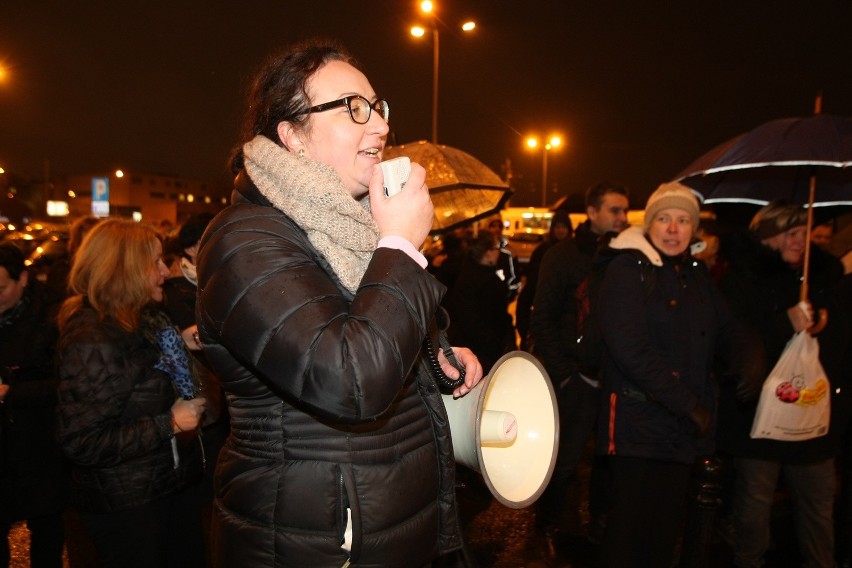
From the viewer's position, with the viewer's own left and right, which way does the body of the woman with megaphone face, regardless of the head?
facing to the right of the viewer

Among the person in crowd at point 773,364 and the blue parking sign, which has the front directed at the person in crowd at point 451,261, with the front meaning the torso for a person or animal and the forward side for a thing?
the blue parking sign

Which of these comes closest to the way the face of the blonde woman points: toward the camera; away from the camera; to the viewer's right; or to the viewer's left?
to the viewer's right

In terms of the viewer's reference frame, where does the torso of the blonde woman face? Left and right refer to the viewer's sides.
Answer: facing to the right of the viewer

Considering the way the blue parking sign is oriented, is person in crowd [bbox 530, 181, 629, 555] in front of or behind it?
in front

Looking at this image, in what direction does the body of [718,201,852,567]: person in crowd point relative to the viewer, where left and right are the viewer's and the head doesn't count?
facing the viewer and to the right of the viewer

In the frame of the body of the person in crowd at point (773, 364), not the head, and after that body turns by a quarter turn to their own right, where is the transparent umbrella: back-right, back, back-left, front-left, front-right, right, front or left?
front-right

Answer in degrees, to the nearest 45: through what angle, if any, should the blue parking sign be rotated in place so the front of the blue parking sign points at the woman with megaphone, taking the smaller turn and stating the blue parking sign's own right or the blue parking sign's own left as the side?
0° — it already faces them

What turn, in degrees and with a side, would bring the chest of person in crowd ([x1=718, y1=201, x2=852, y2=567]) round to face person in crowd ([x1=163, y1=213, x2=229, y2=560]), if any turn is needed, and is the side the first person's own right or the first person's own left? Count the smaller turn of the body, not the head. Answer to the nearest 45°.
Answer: approximately 90° to the first person's own right

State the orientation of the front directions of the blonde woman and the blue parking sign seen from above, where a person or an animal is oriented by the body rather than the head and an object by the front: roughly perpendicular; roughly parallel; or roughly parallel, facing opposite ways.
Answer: roughly perpendicular

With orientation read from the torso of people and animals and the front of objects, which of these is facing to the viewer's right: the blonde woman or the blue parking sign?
the blonde woman

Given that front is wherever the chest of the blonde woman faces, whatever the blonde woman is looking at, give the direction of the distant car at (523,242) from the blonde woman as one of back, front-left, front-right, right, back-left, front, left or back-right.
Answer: front-left

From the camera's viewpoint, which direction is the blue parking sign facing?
toward the camera
